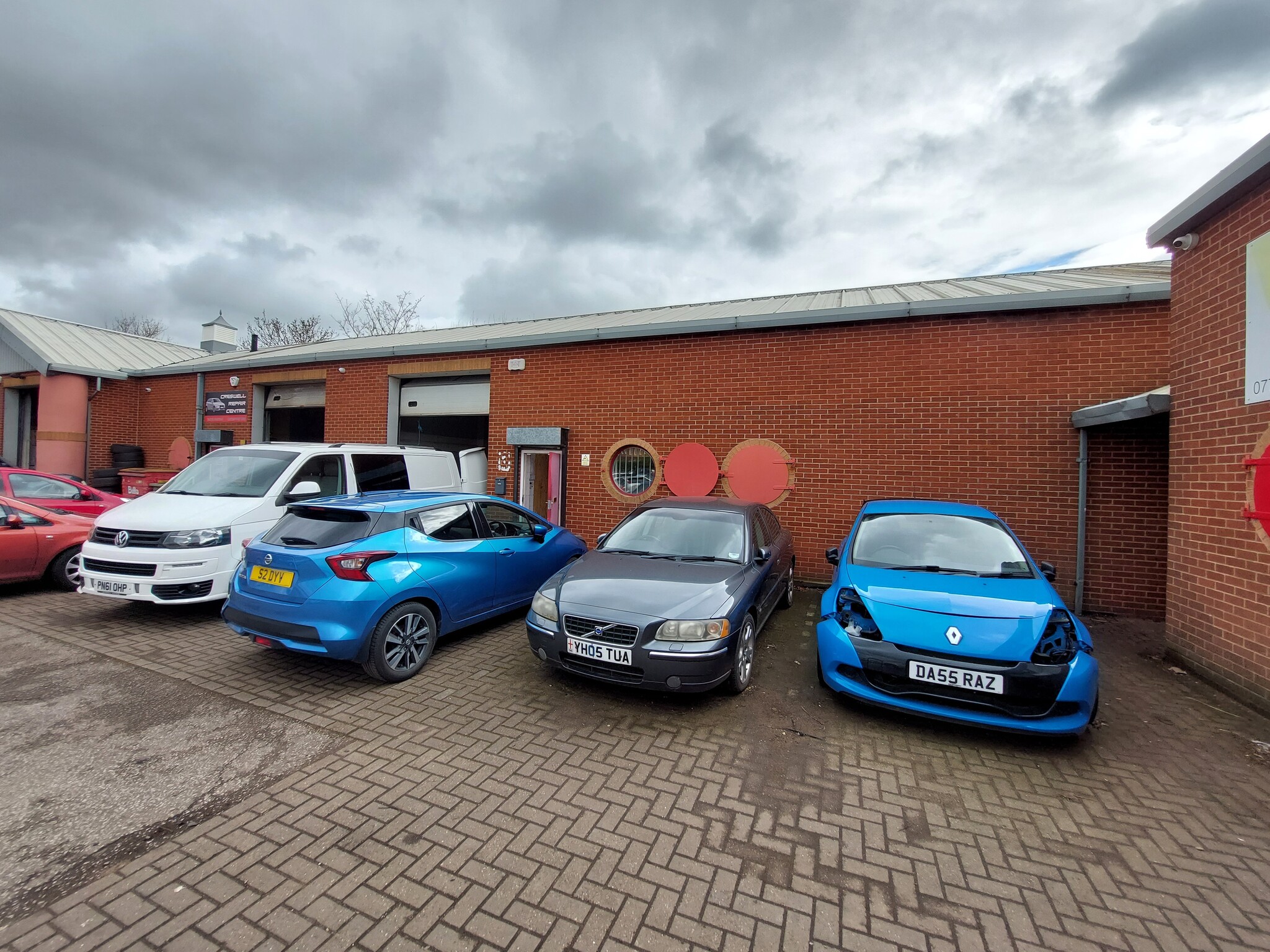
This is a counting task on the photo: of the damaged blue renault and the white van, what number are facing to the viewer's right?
0

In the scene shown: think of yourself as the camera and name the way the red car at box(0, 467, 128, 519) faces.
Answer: facing to the right of the viewer

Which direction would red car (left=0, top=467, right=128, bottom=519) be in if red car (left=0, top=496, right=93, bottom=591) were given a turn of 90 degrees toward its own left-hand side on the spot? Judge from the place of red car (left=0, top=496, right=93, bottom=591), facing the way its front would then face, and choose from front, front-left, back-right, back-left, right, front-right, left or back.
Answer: front

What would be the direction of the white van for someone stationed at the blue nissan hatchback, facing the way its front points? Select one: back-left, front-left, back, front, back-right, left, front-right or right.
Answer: left

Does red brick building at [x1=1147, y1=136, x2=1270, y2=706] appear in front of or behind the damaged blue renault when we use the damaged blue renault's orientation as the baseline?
behind

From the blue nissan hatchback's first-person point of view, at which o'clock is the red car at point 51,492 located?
The red car is roughly at 9 o'clock from the blue nissan hatchback.

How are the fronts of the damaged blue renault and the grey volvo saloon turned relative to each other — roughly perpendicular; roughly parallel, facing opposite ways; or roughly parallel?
roughly parallel

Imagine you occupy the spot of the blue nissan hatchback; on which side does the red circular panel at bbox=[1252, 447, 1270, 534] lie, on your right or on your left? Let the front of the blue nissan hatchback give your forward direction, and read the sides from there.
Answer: on your right

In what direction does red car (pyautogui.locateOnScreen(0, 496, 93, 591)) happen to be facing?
to the viewer's right

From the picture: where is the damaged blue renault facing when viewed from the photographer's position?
facing the viewer

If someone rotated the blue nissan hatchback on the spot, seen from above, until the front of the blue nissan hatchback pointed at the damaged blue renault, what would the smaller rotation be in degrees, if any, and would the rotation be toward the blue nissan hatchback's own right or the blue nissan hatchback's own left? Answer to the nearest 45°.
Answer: approximately 90° to the blue nissan hatchback's own right
